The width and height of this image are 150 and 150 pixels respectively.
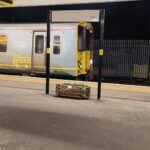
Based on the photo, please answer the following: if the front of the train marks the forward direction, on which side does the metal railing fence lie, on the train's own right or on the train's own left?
on the train's own left

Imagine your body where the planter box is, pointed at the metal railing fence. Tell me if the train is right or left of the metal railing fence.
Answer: left

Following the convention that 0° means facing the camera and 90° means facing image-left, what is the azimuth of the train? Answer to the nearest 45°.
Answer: approximately 315°

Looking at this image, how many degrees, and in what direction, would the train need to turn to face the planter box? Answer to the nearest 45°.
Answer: approximately 45° to its right
